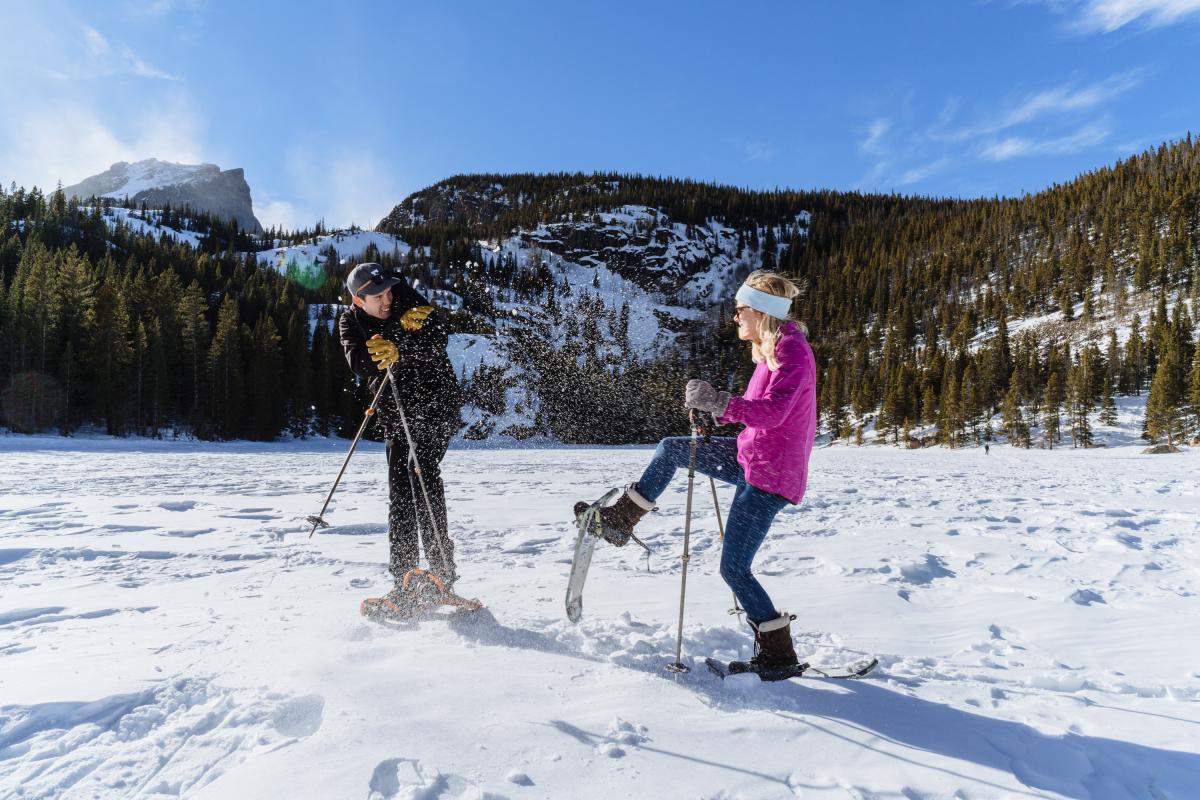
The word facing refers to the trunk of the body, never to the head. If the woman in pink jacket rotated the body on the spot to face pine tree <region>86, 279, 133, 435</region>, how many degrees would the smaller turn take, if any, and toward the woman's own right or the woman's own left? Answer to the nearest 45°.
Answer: approximately 45° to the woman's own right

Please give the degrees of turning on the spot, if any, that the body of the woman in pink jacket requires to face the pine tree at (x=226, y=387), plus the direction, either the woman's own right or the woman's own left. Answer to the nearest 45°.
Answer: approximately 45° to the woman's own right

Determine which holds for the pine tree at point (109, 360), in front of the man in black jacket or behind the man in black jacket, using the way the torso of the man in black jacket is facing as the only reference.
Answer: behind

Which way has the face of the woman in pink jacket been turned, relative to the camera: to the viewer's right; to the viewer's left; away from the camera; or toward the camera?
to the viewer's left

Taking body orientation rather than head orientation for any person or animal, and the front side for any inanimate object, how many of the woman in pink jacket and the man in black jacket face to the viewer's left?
1

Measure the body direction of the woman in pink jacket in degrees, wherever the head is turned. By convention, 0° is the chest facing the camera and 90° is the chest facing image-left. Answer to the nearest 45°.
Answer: approximately 90°

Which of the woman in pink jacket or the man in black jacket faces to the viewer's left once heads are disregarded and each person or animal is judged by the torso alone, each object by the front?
the woman in pink jacket

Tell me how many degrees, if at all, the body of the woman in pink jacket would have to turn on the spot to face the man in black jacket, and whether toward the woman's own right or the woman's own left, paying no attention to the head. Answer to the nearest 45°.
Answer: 0° — they already face them

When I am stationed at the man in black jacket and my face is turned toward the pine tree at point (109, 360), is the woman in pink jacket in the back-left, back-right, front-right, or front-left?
back-right

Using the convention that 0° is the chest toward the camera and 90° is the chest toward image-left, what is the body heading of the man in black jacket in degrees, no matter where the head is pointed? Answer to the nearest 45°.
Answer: approximately 0°
